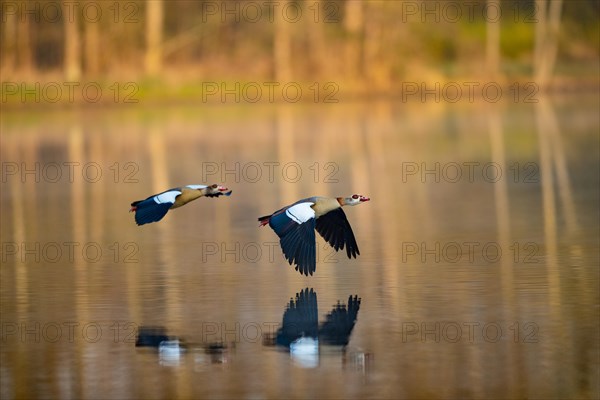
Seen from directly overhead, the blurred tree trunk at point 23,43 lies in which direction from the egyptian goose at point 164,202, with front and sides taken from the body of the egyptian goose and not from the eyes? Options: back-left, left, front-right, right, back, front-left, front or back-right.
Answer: left

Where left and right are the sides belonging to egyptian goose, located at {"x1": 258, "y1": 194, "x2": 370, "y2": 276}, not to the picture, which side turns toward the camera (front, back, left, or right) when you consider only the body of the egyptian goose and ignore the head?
right

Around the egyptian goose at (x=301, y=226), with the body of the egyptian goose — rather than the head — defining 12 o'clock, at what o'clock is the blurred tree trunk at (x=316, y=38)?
The blurred tree trunk is roughly at 9 o'clock from the egyptian goose.

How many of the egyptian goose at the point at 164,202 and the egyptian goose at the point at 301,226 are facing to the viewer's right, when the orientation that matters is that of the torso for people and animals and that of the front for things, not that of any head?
2

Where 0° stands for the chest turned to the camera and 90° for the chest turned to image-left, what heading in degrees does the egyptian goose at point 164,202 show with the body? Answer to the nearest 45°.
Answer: approximately 270°

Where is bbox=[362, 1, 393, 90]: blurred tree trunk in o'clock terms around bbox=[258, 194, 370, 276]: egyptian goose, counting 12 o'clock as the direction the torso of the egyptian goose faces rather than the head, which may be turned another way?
The blurred tree trunk is roughly at 9 o'clock from the egyptian goose.

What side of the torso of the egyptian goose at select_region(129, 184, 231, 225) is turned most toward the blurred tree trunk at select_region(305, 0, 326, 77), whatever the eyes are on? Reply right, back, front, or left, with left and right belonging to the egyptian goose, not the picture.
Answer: left

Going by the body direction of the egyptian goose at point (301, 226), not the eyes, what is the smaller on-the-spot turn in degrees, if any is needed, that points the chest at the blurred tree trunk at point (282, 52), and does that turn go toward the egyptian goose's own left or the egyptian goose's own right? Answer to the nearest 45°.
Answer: approximately 90° to the egyptian goose's own left

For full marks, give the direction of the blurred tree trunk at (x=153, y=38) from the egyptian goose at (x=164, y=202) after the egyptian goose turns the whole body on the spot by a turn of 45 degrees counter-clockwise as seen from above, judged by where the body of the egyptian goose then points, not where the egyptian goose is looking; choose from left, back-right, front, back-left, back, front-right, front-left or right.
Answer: front-left
